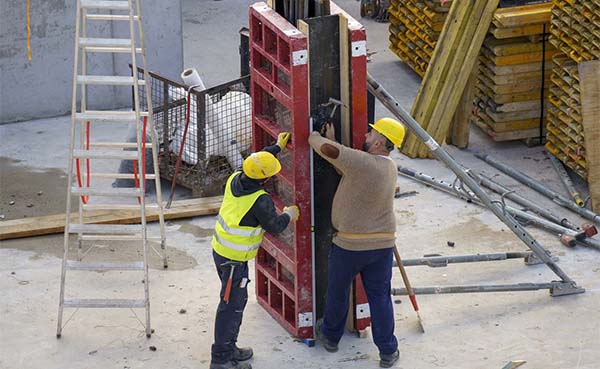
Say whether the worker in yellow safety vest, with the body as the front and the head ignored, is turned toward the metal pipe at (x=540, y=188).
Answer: yes

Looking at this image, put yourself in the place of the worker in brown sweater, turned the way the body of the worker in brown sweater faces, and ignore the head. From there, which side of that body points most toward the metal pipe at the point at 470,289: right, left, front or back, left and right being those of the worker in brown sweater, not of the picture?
right

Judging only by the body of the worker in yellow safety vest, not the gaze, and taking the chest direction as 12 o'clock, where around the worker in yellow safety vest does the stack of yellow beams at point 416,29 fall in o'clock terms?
The stack of yellow beams is roughly at 11 o'clock from the worker in yellow safety vest.

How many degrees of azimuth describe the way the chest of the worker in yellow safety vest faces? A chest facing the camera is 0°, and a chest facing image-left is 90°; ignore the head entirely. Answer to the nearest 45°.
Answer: approximately 225°

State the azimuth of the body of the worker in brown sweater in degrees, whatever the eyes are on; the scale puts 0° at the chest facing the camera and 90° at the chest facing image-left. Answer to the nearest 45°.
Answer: approximately 135°

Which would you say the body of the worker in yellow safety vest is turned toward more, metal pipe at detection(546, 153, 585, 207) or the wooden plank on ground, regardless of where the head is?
the metal pipe

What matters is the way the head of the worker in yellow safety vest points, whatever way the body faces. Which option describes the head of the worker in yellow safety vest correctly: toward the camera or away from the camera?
away from the camera

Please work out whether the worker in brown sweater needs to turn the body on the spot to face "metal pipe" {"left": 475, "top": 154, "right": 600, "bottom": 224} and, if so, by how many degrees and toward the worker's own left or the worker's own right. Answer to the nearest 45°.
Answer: approximately 90° to the worker's own right

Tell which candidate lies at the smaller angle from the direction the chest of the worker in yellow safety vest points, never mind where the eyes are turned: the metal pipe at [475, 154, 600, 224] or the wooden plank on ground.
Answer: the metal pipe

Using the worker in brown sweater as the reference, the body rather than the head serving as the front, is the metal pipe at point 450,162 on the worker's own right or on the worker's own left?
on the worker's own right
